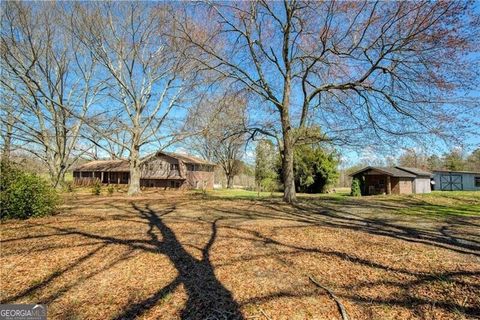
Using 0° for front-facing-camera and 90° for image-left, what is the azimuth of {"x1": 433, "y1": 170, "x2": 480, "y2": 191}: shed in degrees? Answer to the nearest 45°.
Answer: approximately 0°

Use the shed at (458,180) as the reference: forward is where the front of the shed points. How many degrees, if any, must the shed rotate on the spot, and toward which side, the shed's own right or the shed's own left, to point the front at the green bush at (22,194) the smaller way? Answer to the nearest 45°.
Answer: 0° — it already faces it

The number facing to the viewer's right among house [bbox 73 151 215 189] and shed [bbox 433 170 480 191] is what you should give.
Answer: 0

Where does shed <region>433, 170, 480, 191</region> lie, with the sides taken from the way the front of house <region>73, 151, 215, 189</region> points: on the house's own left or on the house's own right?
on the house's own left

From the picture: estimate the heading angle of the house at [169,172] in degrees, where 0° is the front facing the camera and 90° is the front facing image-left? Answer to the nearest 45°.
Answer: approximately 45°

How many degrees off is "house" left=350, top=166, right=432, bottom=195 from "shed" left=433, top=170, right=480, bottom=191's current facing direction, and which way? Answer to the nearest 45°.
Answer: approximately 45° to its right

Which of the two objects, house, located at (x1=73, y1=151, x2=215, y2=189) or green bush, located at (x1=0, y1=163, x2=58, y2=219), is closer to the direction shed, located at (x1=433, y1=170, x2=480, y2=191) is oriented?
the green bush
